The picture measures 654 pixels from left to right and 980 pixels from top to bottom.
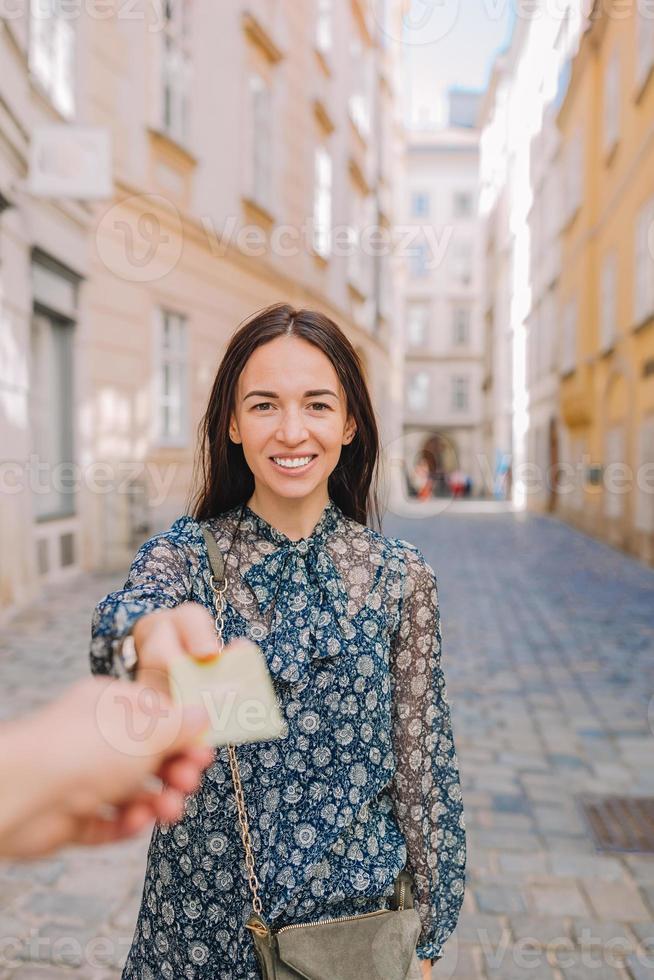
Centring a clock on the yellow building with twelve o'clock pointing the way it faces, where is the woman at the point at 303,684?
The woman is roughly at 9 o'clock from the yellow building.

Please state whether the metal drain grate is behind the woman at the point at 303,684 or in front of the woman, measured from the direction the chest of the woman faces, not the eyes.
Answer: behind

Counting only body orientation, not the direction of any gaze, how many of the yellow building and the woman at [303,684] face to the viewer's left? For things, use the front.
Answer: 1

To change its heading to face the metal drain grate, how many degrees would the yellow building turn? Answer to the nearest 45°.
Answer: approximately 90° to its left

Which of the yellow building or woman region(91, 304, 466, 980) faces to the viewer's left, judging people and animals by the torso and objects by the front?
the yellow building

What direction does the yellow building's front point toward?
to the viewer's left
